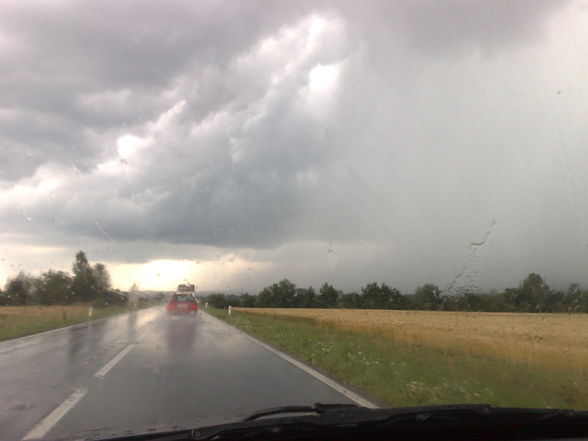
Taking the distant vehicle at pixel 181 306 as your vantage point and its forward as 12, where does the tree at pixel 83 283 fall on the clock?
The tree is roughly at 11 o'clock from the distant vehicle.

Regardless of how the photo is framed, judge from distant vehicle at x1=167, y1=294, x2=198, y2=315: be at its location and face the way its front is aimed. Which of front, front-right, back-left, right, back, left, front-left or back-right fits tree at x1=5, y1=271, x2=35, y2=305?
front-left

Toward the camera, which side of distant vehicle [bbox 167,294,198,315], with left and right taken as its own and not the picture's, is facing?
back

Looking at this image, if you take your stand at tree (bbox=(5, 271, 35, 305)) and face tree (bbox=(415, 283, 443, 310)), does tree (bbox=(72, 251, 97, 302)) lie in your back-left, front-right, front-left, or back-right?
front-left
